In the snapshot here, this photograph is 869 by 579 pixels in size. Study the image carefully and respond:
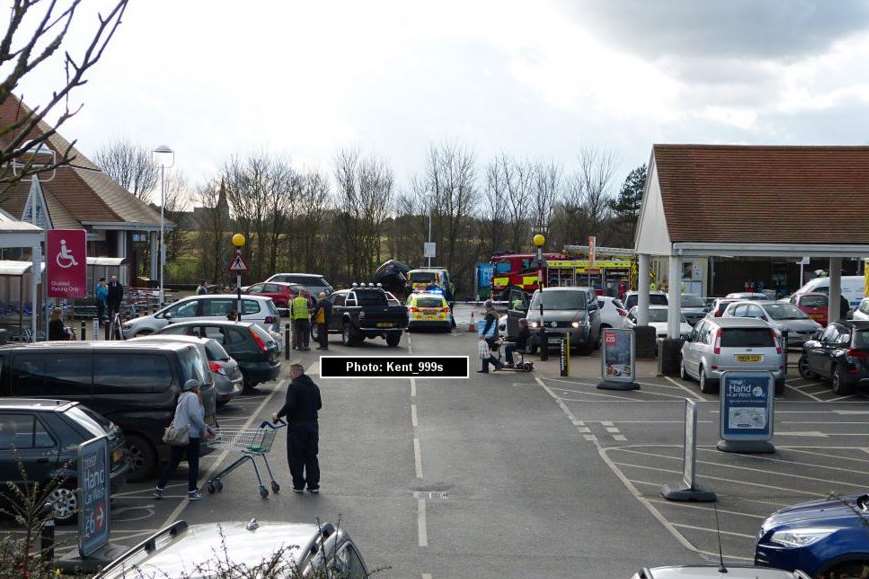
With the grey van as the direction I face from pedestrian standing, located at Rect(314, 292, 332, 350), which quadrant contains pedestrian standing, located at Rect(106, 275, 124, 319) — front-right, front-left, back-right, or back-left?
back-left

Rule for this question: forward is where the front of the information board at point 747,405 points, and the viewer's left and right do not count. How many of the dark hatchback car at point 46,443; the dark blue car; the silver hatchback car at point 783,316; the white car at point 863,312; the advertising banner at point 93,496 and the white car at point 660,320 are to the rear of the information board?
3

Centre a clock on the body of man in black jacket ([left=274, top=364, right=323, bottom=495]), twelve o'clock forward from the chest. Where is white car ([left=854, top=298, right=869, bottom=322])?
The white car is roughly at 3 o'clock from the man in black jacket.

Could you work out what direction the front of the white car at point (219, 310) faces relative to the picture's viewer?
facing to the left of the viewer

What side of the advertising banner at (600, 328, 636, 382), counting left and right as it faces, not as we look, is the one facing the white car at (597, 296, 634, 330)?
back

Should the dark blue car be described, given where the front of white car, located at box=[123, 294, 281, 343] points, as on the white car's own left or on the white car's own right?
on the white car's own left

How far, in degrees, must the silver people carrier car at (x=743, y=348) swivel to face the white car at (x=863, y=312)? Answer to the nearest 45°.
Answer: approximately 45° to its right

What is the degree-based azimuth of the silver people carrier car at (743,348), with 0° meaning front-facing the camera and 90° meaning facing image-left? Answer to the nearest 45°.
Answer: approximately 135°

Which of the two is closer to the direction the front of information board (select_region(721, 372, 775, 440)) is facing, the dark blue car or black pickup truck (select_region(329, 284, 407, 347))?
the dark blue car

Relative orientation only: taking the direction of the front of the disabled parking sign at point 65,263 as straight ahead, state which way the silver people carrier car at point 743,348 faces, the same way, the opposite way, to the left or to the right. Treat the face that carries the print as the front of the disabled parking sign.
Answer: the opposite way
